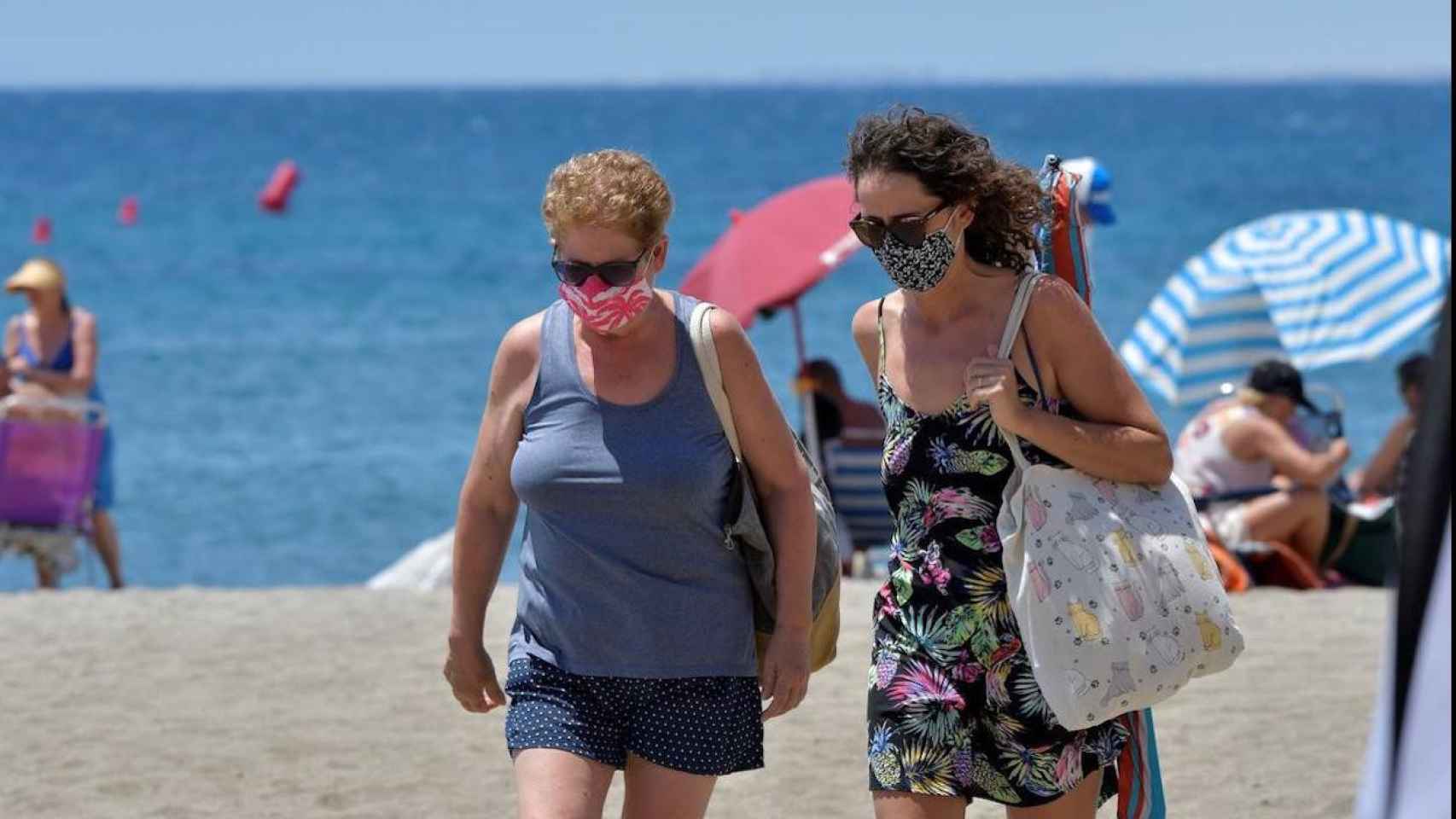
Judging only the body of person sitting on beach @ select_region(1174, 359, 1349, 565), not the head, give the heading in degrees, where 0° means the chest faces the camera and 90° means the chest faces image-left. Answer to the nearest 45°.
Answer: approximately 270°

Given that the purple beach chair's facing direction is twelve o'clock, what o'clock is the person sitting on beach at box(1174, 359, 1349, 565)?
The person sitting on beach is roughly at 4 o'clock from the purple beach chair.

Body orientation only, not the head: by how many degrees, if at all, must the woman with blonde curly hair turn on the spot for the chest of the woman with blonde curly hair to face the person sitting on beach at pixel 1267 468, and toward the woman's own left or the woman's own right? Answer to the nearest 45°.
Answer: approximately 135° to the woman's own left

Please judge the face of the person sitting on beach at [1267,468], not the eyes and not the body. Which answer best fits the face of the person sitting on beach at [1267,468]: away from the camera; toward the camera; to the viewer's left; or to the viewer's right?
to the viewer's right

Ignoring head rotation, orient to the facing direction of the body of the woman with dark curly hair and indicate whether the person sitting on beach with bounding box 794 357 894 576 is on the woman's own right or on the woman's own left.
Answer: on the woman's own right

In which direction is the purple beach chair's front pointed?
away from the camera
